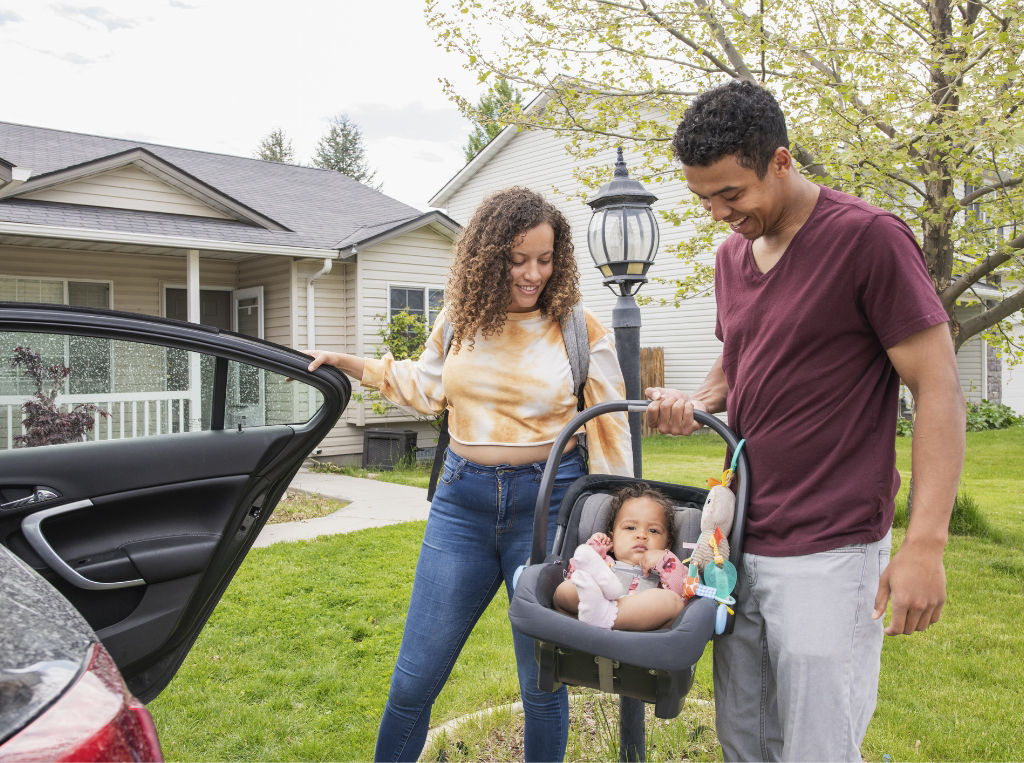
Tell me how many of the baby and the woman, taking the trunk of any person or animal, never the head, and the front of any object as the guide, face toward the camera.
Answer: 2

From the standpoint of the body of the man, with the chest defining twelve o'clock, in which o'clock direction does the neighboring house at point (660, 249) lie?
The neighboring house is roughly at 4 o'clock from the man.

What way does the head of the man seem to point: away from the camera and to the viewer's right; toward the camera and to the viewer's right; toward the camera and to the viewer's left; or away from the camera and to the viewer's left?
toward the camera and to the viewer's left

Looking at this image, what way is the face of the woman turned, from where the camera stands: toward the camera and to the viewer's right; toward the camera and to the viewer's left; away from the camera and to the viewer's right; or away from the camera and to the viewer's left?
toward the camera and to the viewer's right

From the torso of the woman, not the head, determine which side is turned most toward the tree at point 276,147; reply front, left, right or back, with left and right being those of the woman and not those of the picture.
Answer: back

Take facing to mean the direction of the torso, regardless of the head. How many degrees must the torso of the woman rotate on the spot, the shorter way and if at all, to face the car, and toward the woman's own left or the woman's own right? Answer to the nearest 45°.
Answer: approximately 90° to the woman's own right

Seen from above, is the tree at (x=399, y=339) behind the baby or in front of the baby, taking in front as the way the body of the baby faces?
behind

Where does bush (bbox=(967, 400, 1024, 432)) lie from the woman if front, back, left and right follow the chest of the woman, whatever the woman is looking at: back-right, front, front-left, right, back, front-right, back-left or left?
back-left

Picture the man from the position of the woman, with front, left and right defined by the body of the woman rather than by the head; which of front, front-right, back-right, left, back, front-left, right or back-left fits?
front-left

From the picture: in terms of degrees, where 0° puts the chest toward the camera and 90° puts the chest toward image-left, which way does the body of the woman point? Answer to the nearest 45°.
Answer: approximately 0°

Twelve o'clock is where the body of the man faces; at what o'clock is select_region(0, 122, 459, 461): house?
The house is roughly at 3 o'clock from the man.
